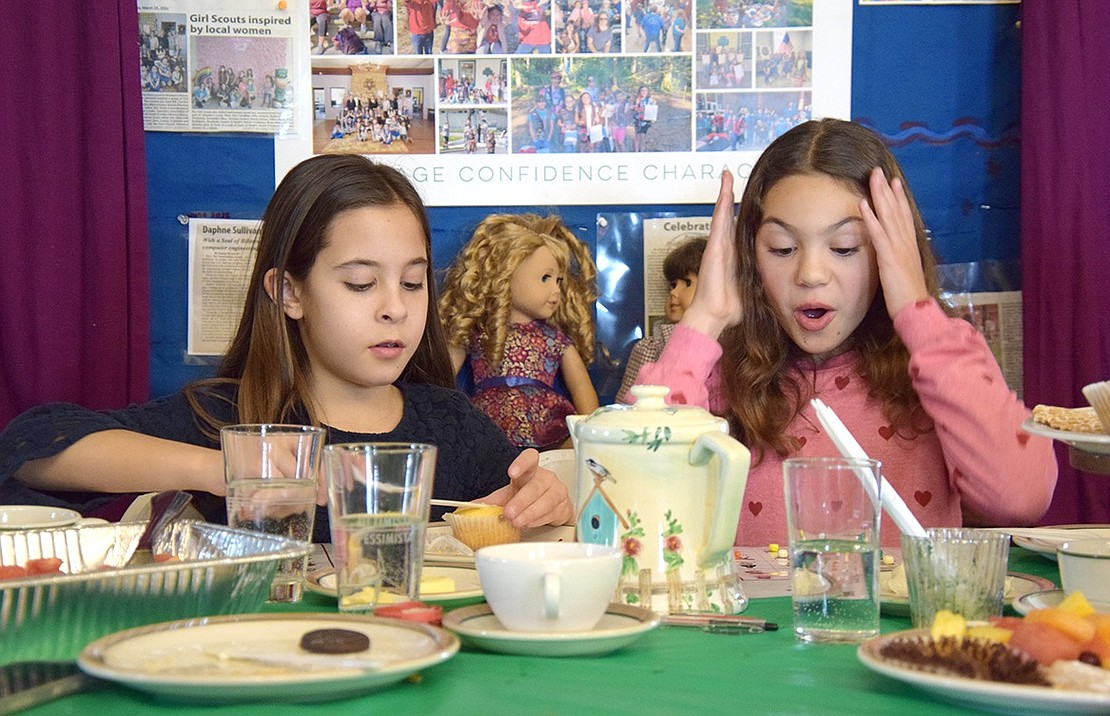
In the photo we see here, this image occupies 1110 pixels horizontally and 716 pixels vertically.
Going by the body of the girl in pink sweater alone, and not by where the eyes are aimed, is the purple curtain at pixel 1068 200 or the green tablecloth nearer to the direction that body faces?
the green tablecloth

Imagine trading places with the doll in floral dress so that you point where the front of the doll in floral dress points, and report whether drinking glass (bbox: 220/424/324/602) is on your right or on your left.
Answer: on your right

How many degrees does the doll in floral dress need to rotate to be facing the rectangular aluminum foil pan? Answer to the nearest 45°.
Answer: approximately 45° to its right

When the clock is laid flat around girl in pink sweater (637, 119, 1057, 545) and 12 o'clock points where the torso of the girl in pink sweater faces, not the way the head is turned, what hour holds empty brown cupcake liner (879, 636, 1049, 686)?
The empty brown cupcake liner is roughly at 12 o'clock from the girl in pink sweater.

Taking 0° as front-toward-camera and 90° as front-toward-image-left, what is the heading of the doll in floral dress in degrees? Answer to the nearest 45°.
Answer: approximately 315°

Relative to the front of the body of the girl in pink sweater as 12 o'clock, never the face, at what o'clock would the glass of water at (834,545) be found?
The glass of water is roughly at 12 o'clock from the girl in pink sweater.

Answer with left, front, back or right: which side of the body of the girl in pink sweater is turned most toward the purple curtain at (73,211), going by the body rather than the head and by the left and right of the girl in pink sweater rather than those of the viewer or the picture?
right

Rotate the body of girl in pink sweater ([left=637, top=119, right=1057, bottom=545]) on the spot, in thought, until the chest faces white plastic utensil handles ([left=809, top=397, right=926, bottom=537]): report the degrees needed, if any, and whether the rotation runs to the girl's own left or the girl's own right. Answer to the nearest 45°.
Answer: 0° — they already face it

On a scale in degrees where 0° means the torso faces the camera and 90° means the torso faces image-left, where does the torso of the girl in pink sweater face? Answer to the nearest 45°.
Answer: approximately 0°

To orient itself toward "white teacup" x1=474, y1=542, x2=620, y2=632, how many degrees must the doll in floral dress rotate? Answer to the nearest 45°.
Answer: approximately 45° to its right
